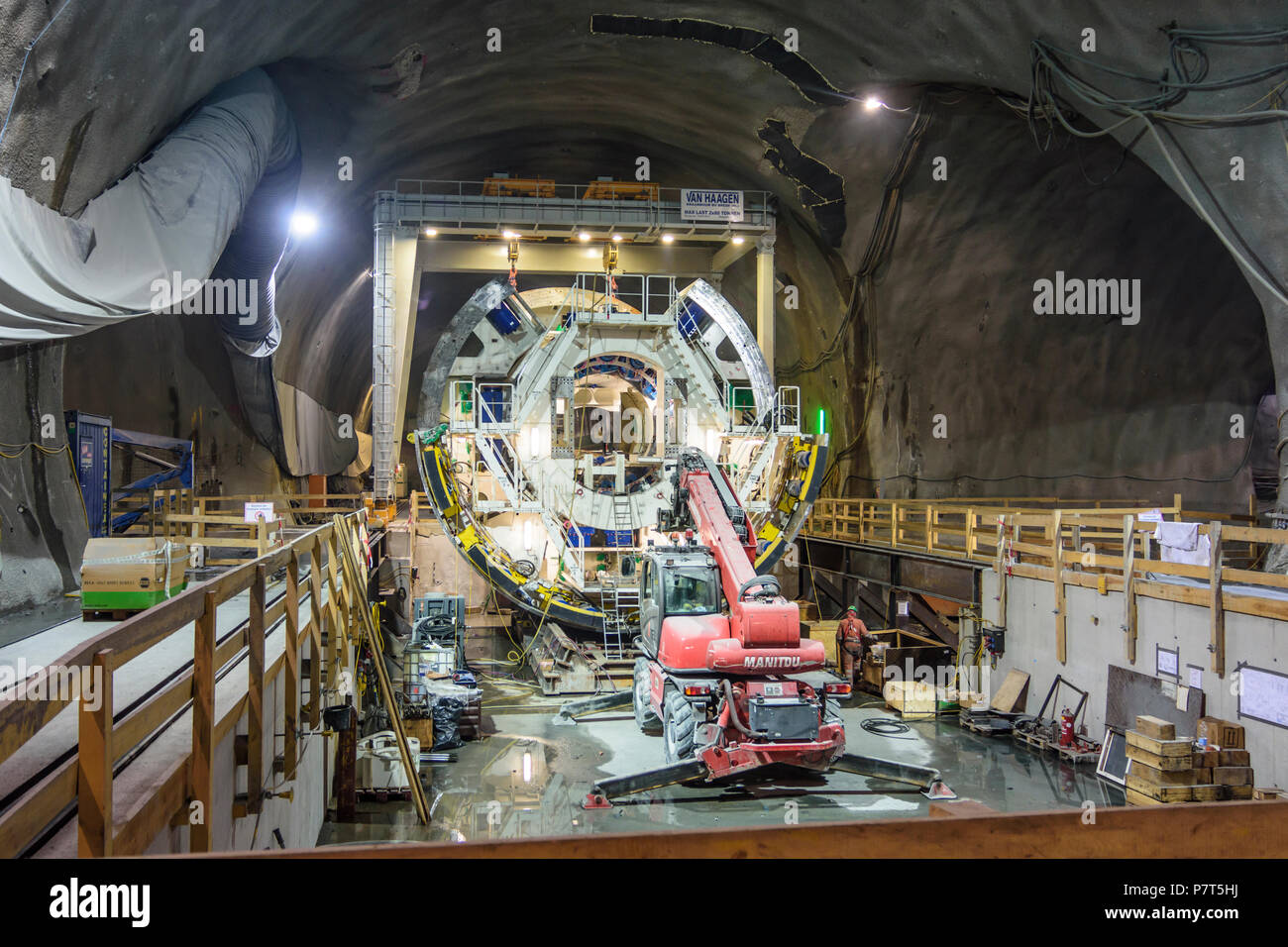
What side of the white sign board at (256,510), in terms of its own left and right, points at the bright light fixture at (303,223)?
back

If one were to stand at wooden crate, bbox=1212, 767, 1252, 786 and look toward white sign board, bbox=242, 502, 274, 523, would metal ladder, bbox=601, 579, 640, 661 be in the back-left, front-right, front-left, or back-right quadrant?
front-right

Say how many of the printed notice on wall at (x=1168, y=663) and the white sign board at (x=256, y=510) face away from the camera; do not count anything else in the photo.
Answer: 0

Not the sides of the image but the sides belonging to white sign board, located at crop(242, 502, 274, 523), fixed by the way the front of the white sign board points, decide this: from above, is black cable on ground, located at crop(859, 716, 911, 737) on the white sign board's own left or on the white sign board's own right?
on the white sign board's own left

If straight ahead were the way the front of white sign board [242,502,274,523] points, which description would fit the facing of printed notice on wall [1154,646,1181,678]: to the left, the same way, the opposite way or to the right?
to the right

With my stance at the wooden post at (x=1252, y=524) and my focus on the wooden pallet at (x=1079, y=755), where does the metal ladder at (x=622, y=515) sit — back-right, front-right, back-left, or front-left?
front-right

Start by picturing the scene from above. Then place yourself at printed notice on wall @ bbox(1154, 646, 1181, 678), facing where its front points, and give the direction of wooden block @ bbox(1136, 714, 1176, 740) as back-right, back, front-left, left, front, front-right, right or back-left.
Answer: front-left

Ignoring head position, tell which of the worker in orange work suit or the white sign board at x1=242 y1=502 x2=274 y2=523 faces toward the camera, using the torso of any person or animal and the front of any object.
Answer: the white sign board

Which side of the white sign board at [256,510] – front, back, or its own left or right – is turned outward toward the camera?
front
